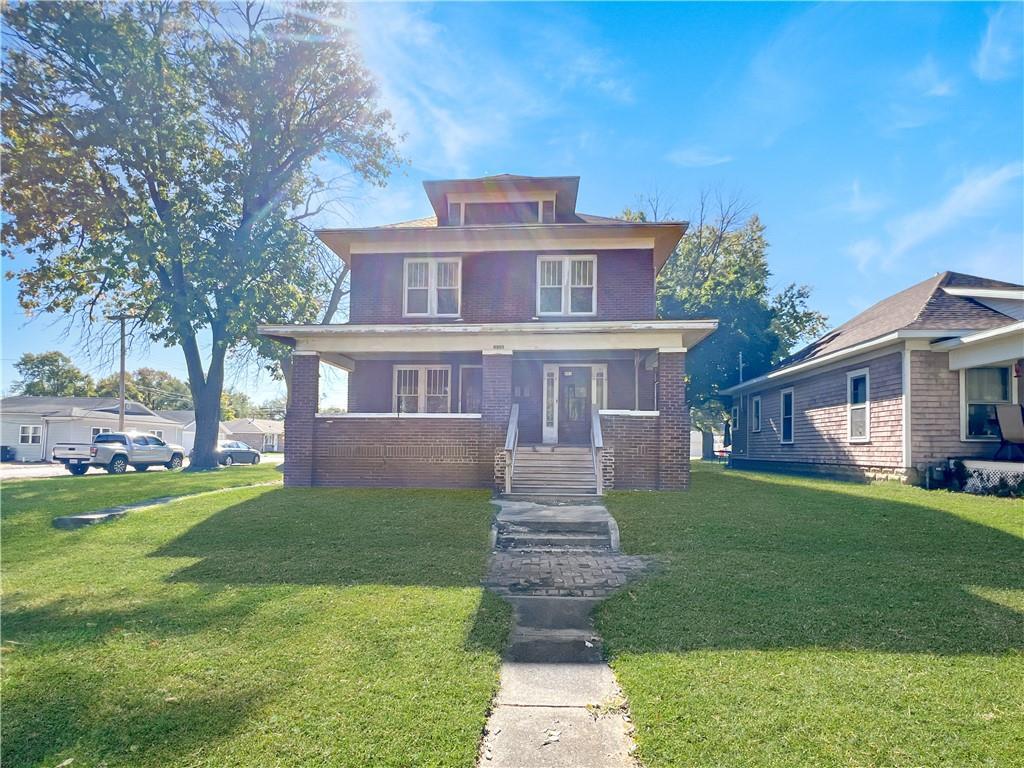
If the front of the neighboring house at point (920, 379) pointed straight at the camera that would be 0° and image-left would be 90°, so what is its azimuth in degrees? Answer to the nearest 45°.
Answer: approximately 315°

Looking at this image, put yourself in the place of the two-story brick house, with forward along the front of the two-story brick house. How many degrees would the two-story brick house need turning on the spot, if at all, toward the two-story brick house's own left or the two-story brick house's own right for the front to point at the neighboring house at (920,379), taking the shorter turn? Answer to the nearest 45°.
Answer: approximately 90° to the two-story brick house's own left

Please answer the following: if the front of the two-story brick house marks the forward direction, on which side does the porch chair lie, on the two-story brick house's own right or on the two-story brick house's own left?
on the two-story brick house's own left

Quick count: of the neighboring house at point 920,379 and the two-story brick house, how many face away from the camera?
0

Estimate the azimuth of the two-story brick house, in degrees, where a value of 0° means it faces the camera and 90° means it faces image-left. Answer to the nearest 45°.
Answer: approximately 0°

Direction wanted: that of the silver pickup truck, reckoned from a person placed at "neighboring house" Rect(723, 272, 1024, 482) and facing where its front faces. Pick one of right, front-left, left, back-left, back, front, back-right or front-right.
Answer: back-right
